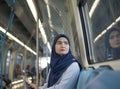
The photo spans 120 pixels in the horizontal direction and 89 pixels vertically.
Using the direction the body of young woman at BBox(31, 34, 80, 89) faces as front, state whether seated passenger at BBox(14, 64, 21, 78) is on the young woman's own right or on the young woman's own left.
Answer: on the young woman's own right

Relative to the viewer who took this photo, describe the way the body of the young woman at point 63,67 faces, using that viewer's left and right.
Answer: facing the viewer and to the left of the viewer
